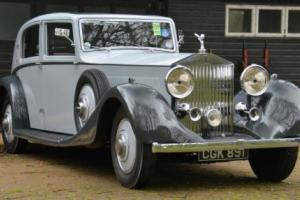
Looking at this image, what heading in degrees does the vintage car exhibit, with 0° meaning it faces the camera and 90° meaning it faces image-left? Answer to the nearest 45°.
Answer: approximately 315°
